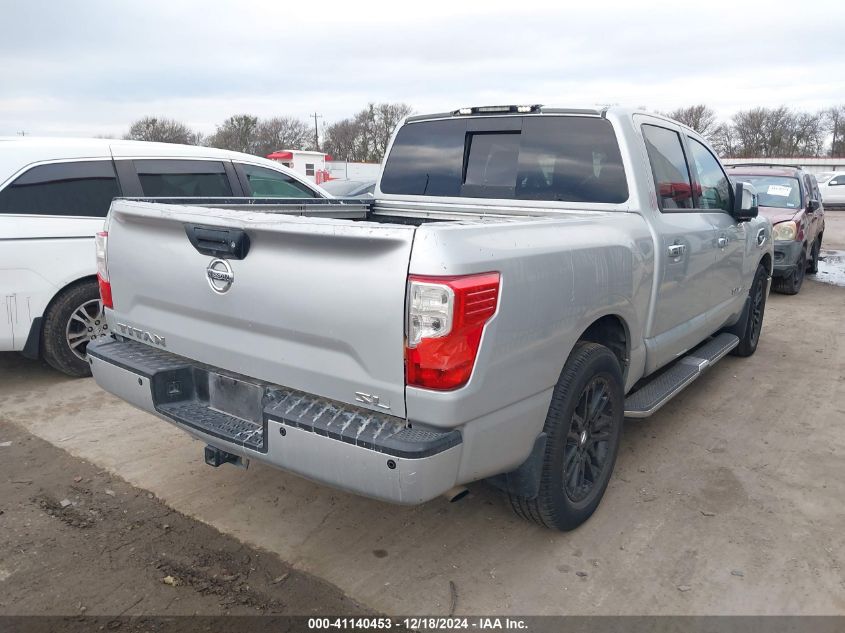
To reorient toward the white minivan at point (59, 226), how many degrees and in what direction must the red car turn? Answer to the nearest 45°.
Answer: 0° — it already faces it

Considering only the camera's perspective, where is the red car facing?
facing the viewer and to the left of the viewer

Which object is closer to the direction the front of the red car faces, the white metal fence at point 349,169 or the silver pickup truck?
the silver pickup truck

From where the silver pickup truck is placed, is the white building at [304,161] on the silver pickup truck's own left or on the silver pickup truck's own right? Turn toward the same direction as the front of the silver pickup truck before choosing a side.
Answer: on the silver pickup truck's own left

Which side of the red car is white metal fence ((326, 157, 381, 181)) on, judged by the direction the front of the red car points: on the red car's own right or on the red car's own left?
on the red car's own right

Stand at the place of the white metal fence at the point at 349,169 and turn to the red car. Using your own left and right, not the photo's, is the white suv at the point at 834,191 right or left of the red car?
left

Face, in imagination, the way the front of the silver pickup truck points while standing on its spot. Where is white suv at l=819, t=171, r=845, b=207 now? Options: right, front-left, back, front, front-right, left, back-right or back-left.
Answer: front

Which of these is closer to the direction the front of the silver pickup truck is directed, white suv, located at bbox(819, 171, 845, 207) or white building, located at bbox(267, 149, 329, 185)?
the white suv

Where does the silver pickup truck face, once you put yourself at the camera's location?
facing away from the viewer and to the right of the viewer

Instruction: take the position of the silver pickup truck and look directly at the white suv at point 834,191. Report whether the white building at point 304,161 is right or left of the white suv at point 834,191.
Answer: left

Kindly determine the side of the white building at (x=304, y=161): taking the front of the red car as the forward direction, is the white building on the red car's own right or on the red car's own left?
on the red car's own right

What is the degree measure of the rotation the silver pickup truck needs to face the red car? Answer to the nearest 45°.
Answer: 0° — it already faces it

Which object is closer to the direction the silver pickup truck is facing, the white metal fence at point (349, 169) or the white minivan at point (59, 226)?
the white metal fence

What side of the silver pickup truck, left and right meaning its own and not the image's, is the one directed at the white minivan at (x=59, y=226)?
left
